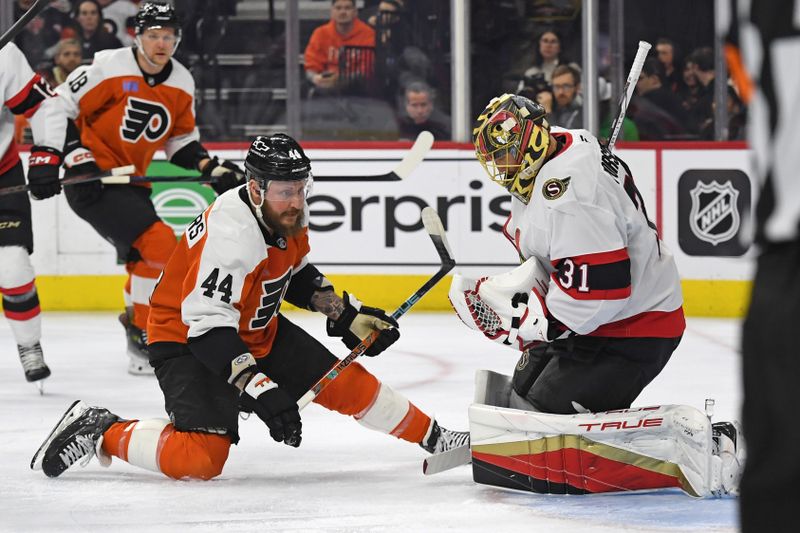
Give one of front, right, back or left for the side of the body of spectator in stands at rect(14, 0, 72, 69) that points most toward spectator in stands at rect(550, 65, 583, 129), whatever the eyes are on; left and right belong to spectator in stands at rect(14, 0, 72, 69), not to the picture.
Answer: left

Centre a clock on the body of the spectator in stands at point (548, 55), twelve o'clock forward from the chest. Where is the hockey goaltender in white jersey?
The hockey goaltender in white jersey is roughly at 12 o'clock from the spectator in stands.

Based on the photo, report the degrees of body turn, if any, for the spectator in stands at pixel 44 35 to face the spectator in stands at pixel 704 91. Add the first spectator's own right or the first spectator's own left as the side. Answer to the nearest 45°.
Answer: approximately 90° to the first spectator's own left

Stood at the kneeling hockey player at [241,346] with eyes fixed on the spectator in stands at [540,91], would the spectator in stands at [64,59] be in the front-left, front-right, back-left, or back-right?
front-left

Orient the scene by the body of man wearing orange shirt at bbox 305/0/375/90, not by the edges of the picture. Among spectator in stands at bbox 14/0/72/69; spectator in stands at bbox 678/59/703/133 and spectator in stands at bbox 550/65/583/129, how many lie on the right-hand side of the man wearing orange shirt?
1

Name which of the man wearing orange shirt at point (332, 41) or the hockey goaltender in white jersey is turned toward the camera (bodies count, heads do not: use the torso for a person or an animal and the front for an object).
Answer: the man wearing orange shirt

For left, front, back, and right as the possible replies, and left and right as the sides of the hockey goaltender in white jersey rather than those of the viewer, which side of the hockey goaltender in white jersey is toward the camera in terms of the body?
left

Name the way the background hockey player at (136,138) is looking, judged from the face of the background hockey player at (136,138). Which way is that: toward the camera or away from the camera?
toward the camera

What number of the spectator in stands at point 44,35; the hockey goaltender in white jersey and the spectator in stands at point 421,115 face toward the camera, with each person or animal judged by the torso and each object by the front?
2

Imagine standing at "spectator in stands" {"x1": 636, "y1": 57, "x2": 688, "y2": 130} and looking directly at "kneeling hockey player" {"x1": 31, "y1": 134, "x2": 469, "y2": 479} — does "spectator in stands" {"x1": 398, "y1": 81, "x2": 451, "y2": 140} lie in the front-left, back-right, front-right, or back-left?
front-right

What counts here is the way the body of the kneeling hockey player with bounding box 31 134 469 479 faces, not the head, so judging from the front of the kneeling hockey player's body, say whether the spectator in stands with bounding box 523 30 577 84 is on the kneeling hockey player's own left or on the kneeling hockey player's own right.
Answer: on the kneeling hockey player's own left

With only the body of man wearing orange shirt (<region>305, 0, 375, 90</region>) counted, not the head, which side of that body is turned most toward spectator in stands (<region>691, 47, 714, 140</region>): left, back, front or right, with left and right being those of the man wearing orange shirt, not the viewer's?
left

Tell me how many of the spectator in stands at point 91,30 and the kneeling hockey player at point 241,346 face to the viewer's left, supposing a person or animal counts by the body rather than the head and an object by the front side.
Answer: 0

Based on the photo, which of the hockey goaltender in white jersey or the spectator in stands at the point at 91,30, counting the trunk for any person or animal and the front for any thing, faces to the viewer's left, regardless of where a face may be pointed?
the hockey goaltender in white jersey

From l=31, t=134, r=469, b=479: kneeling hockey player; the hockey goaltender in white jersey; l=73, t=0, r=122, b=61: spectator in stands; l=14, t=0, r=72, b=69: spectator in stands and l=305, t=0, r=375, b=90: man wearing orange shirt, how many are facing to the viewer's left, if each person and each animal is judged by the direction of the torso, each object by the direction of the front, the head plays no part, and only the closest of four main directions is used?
1

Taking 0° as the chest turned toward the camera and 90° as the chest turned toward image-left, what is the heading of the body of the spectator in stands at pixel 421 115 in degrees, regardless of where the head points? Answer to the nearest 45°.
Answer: approximately 0°

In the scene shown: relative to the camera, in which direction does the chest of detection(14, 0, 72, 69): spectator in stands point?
toward the camera

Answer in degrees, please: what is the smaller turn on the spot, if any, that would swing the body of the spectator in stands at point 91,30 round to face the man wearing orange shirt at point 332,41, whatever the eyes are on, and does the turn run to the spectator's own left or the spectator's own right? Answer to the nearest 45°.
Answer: approximately 90° to the spectator's own left

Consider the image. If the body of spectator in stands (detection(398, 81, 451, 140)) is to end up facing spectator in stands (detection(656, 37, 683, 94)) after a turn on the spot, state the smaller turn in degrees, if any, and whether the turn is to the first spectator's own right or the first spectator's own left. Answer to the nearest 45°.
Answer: approximately 90° to the first spectator's own left

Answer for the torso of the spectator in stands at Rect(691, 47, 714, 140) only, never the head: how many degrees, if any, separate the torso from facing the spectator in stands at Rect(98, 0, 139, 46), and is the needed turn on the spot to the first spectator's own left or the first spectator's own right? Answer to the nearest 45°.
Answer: approximately 45° to the first spectator's own right
